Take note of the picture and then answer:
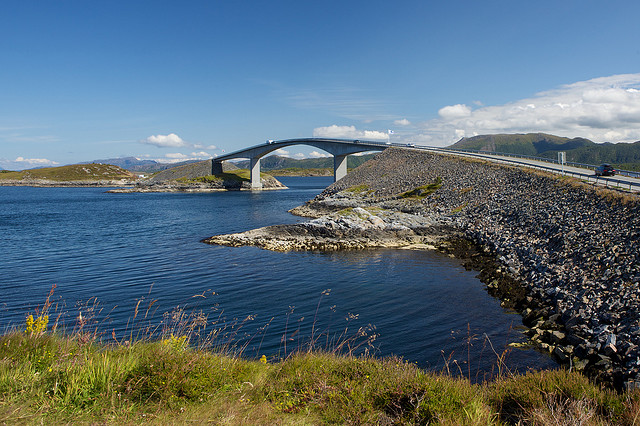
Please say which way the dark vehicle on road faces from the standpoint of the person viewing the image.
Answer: facing away from the viewer and to the left of the viewer

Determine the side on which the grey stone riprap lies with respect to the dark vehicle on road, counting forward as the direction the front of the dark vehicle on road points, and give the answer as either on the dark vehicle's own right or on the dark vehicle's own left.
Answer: on the dark vehicle's own left
